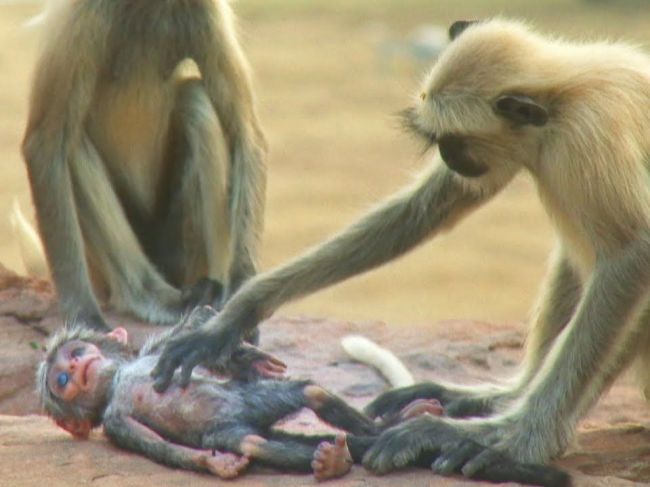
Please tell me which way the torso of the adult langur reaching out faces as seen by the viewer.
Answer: to the viewer's left

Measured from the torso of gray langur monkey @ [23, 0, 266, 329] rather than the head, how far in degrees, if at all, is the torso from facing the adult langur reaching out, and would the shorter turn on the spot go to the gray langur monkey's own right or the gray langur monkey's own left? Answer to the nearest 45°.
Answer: approximately 45° to the gray langur monkey's own left

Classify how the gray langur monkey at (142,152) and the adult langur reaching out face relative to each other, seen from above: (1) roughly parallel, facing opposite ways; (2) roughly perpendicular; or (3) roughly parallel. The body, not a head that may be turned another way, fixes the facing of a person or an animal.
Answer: roughly perpendicular

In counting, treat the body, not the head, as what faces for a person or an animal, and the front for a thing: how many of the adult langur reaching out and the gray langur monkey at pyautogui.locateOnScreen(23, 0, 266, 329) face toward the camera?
1

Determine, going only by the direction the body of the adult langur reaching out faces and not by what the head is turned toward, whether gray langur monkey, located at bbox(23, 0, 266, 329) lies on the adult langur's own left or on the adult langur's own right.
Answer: on the adult langur's own right
